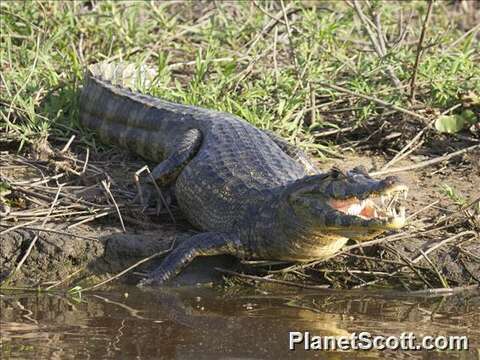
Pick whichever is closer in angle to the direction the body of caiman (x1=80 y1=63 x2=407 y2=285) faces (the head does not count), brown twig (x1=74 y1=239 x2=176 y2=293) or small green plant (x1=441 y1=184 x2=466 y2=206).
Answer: the small green plant

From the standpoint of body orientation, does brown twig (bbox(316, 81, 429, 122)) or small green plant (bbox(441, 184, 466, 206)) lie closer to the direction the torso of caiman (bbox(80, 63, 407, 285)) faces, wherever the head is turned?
the small green plant

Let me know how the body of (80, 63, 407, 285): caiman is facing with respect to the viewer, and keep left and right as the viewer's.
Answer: facing the viewer and to the right of the viewer

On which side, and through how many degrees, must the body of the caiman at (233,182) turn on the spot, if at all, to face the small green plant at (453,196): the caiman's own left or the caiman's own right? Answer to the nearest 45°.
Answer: approximately 45° to the caiman's own left

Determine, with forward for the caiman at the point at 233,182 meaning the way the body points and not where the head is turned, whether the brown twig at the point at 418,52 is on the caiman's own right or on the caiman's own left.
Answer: on the caiman's own left

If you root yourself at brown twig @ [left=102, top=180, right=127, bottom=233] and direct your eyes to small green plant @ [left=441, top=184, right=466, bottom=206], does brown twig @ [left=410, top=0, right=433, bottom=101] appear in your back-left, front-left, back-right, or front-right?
front-left

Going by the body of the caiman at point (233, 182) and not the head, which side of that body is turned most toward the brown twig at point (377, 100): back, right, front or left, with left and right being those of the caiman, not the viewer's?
left
